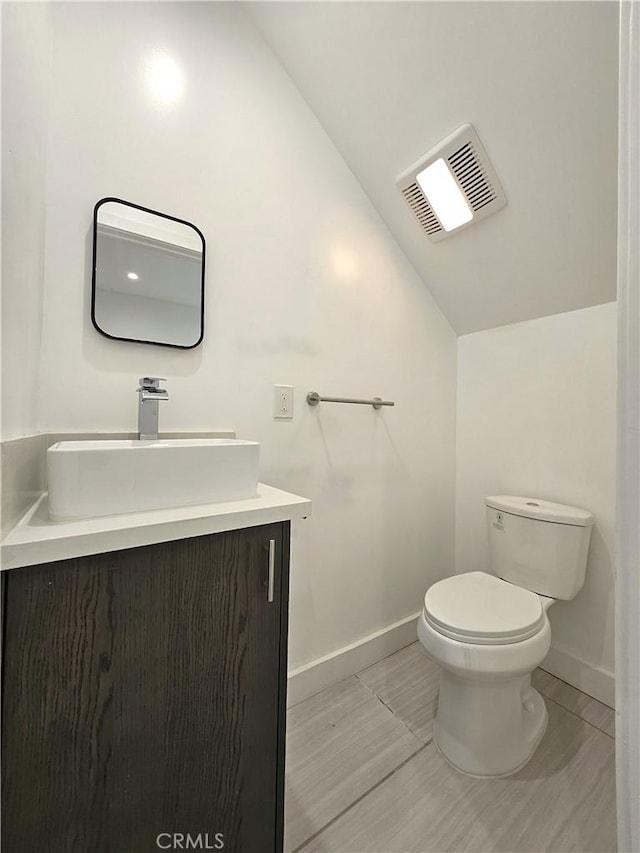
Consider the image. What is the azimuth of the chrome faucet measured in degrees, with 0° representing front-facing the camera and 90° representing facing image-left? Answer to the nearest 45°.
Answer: approximately 315°

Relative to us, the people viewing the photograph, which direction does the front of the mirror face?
facing the viewer and to the right of the viewer

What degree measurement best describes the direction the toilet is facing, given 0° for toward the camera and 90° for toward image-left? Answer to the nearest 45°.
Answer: approximately 45°

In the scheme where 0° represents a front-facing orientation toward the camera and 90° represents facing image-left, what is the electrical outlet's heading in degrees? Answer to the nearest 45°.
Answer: approximately 315°

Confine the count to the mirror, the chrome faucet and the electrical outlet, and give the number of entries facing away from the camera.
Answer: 0

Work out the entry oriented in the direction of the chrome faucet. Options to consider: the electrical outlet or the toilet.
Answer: the toilet

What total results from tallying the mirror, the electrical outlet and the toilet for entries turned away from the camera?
0

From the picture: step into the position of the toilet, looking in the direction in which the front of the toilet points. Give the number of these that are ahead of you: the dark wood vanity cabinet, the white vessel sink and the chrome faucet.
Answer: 3
